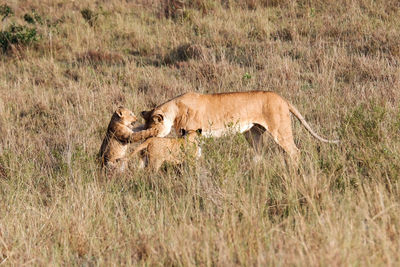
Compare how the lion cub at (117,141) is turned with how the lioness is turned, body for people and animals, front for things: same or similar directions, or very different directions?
very different directions

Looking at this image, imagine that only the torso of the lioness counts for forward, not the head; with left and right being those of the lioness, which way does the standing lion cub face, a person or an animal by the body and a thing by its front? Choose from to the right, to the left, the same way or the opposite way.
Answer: the opposite way

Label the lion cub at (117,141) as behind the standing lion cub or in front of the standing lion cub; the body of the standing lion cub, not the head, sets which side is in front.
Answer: behind

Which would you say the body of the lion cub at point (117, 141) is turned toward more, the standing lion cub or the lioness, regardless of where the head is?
the lioness

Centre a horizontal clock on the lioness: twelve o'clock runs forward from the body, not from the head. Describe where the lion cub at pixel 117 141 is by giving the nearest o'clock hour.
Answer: The lion cub is roughly at 12 o'clock from the lioness.

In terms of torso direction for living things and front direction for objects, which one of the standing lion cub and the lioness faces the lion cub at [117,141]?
the lioness

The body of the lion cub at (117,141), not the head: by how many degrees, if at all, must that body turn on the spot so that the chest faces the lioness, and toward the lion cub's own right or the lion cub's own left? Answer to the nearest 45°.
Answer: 0° — it already faces it

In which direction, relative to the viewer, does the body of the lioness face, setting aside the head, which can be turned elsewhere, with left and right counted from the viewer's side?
facing to the left of the viewer

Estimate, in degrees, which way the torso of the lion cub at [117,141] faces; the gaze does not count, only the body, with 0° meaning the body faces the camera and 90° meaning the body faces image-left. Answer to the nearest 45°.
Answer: approximately 270°

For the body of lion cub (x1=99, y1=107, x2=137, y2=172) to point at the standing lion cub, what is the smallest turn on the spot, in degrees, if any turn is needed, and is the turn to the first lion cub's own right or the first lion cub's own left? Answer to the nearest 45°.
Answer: approximately 45° to the first lion cub's own right

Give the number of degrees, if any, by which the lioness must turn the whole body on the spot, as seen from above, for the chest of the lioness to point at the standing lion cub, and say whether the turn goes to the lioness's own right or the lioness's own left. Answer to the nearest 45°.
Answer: approximately 45° to the lioness's own left
